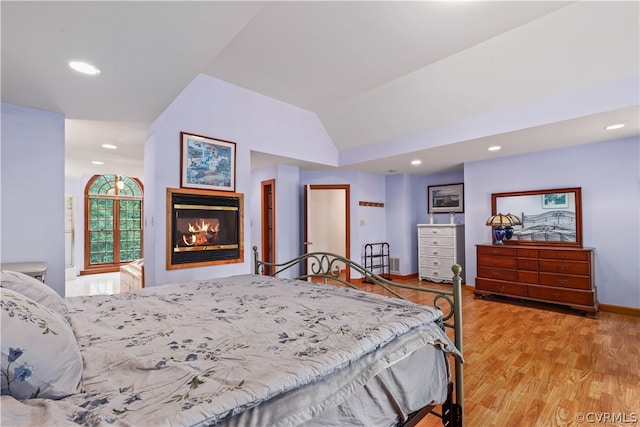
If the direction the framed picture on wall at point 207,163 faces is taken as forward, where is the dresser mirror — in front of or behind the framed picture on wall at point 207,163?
in front

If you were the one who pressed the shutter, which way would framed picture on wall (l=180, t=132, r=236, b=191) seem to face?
facing the viewer and to the right of the viewer

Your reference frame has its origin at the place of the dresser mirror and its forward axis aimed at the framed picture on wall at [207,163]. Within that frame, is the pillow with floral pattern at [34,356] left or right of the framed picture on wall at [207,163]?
left

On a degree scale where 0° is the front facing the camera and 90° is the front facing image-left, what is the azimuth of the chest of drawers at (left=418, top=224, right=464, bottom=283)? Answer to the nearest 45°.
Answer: approximately 45°

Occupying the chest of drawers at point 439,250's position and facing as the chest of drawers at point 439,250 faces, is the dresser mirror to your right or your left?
on your left

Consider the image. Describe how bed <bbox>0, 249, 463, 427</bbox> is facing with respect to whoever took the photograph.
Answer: facing away from the viewer and to the right of the viewer

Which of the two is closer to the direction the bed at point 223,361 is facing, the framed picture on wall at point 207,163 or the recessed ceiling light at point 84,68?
the framed picture on wall

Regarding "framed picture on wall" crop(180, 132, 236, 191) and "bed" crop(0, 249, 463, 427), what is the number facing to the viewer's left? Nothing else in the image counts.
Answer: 0

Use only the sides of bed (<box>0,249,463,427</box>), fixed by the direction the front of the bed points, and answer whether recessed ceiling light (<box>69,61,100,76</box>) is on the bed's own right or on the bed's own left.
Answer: on the bed's own left

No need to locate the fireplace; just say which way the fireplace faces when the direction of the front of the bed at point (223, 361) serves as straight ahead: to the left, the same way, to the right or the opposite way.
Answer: to the right

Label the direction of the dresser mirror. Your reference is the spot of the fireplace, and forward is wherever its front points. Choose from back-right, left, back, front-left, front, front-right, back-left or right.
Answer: front-left

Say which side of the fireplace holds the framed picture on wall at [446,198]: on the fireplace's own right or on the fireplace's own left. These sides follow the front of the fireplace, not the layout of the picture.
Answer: on the fireplace's own left

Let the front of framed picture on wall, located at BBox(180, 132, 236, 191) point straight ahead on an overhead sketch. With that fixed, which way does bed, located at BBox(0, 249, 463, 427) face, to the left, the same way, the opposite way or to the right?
to the left

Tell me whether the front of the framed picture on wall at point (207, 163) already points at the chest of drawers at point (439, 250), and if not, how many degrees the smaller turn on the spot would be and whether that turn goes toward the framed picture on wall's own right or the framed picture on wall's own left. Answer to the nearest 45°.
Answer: approximately 45° to the framed picture on wall's own left

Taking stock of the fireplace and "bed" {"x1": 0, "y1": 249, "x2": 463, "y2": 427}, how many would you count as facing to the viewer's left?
0
